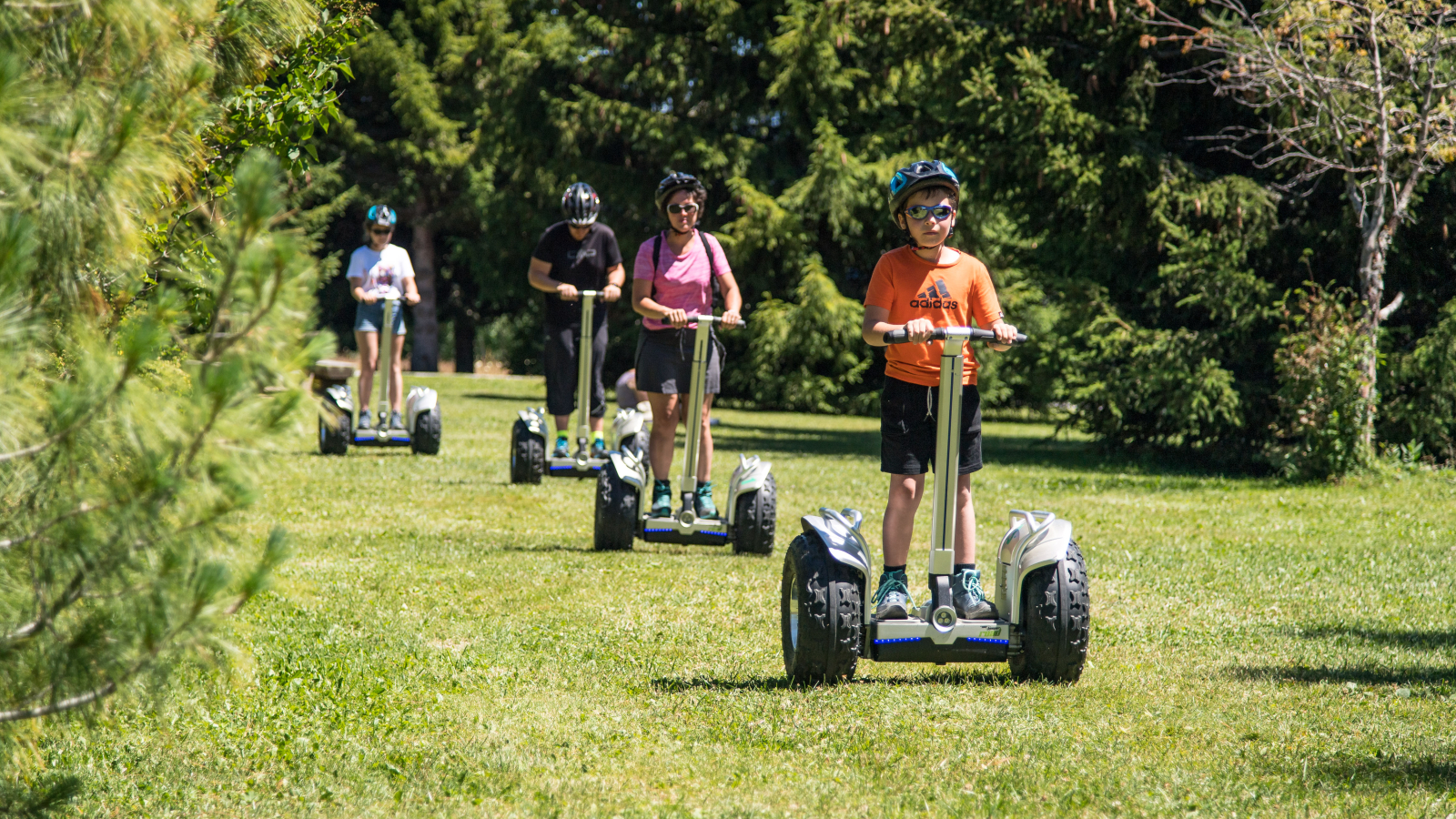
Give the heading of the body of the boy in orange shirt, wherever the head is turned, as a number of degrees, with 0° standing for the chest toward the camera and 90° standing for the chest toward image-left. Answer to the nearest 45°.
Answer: approximately 0°

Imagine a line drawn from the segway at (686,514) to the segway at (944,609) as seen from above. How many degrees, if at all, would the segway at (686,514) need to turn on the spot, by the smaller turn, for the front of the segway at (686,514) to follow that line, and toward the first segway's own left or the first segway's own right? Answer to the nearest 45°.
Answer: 0° — it already faces it

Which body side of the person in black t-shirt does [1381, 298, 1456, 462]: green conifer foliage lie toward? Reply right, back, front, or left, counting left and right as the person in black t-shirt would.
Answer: left

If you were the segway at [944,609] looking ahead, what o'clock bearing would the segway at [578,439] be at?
the segway at [578,439] is roughly at 5 o'clock from the segway at [944,609].

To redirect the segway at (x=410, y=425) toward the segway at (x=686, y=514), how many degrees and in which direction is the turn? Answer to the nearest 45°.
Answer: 0° — it already faces it

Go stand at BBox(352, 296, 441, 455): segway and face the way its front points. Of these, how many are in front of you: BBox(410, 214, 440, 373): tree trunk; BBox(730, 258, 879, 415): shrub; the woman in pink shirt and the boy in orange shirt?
2

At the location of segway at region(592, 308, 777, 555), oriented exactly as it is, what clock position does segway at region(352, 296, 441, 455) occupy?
segway at region(352, 296, 441, 455) is roughly at 5 o'clock from segway at region(592, 308, 777, 555).

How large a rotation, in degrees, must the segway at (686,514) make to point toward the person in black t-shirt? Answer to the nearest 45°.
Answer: approximately 180°

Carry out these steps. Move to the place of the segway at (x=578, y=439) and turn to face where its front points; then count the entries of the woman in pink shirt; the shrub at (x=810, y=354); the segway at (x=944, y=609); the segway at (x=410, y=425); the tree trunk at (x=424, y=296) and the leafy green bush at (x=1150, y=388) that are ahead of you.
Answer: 2

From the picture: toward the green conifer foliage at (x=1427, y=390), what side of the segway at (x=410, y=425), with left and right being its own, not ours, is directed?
left
